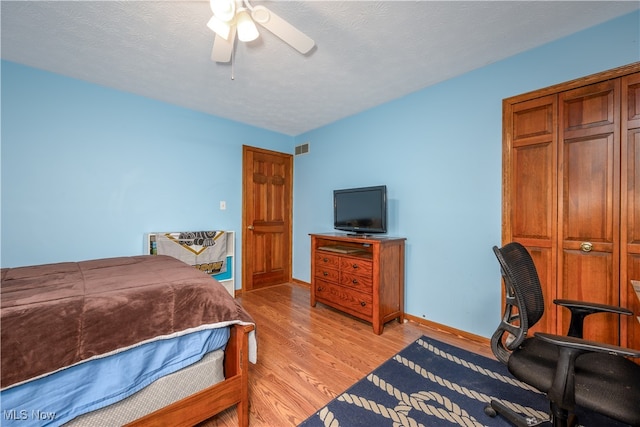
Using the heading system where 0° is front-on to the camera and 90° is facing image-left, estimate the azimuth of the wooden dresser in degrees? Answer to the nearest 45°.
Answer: approximately 45°

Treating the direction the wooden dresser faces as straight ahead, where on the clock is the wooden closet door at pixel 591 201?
The wooden closet door is roughly at 8 o'clock from the wooden dresser.

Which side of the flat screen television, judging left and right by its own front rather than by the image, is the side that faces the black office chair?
left

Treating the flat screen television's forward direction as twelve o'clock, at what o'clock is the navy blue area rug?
The navy blue area rug is roughly at 10 o'clock from the flat screen television.

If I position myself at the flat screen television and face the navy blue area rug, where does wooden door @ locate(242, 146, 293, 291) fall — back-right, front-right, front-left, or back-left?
back-right

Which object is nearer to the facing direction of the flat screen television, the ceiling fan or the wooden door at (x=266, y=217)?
the ceiling fan

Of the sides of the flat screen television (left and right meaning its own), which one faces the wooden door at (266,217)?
right
